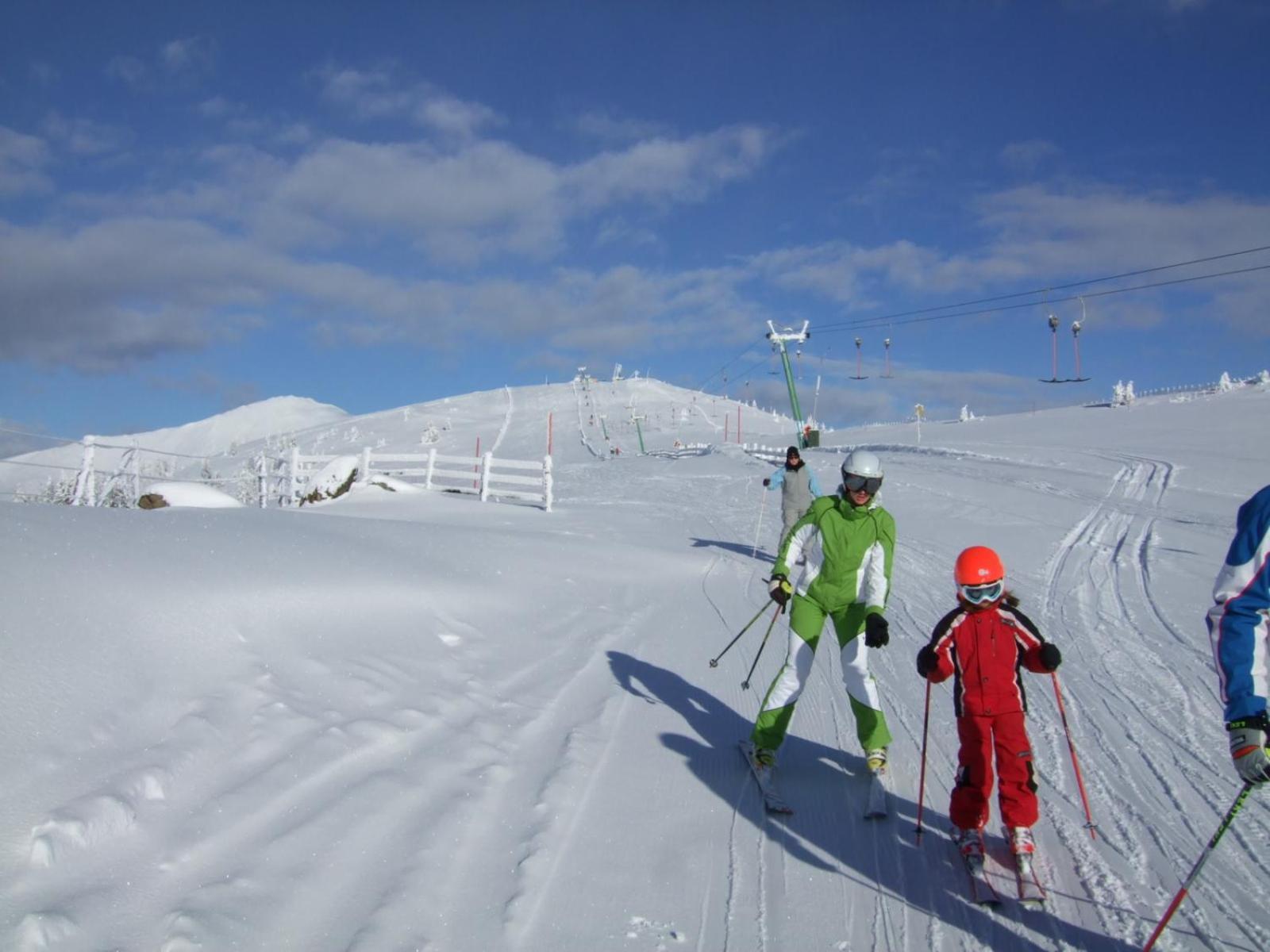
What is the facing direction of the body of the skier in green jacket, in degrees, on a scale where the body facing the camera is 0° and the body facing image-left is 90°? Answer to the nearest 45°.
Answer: approximately 0°

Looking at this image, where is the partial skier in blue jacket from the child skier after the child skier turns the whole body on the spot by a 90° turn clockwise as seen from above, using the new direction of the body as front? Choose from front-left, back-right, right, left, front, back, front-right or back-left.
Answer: back-left

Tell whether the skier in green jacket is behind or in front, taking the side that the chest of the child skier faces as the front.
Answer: behind

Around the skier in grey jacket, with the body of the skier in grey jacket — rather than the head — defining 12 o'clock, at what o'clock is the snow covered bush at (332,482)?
The snow covered bush is roughly at 4 o'clock from the skier in grey jacket.

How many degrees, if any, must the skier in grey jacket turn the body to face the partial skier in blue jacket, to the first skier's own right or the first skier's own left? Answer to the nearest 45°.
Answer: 0° — they already face them

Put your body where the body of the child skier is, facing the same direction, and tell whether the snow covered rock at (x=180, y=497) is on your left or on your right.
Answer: on your right

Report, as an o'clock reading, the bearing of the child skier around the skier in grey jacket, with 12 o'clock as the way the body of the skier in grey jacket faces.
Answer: The child skier is roughly at 12 o'clock from the skier in grey jacket.

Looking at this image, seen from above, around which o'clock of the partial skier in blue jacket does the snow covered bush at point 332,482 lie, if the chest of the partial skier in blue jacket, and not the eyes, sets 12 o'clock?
The snow covered bush is roughly at 4 o'clock from the partial skier in blue jacket.

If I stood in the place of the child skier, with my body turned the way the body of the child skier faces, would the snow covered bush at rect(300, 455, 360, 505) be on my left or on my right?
on my right
